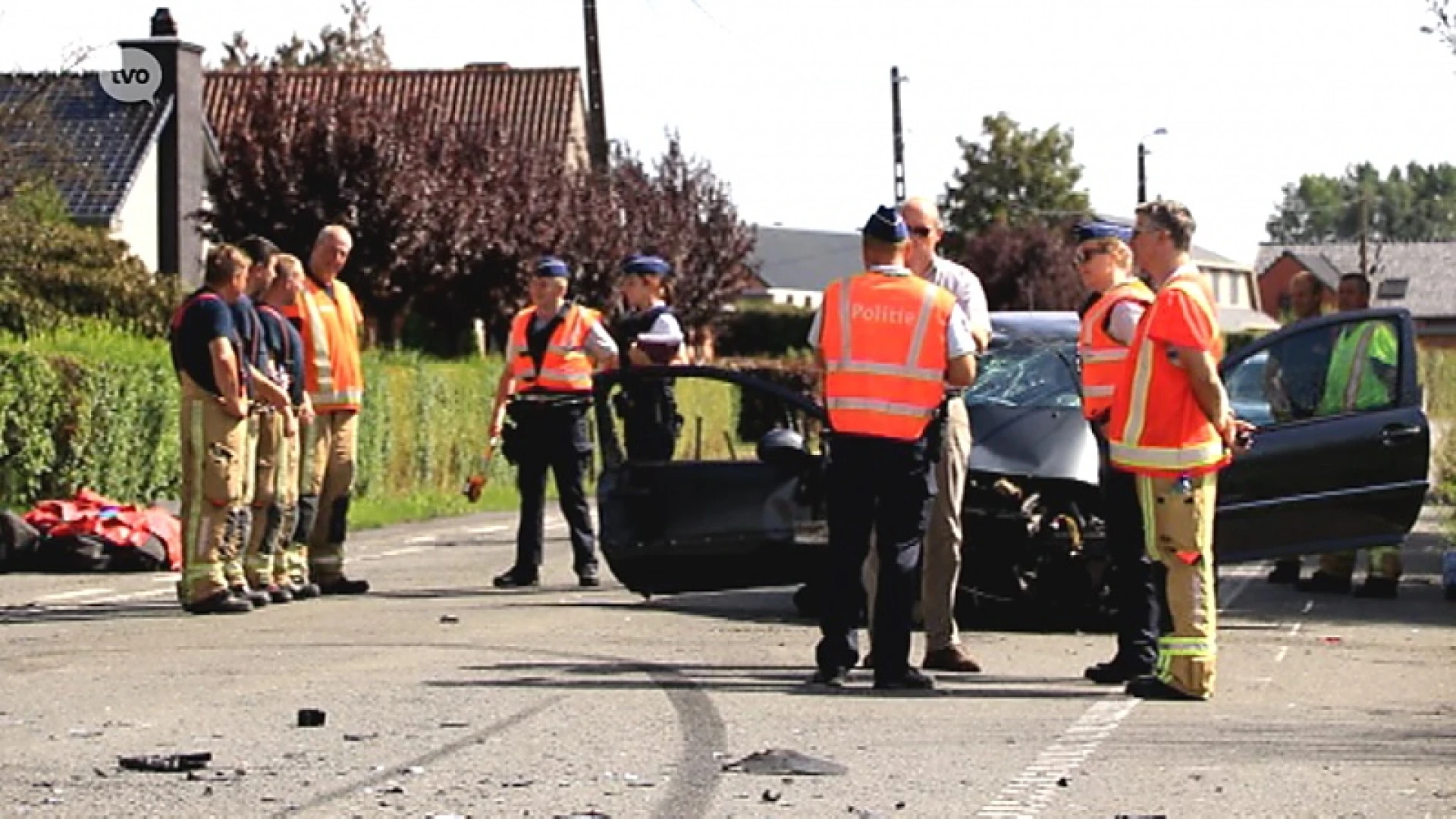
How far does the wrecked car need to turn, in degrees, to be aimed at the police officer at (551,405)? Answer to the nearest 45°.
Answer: approximately 135° to its right

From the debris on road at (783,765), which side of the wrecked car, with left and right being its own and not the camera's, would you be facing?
front

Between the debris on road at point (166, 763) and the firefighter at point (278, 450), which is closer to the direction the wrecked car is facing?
the debris on road

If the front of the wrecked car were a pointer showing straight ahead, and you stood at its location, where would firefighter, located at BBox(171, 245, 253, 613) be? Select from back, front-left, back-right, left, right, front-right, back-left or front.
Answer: right

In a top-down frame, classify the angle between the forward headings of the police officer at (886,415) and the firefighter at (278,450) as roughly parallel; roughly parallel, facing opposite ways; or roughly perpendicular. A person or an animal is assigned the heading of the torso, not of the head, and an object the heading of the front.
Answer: roughly perpendicular

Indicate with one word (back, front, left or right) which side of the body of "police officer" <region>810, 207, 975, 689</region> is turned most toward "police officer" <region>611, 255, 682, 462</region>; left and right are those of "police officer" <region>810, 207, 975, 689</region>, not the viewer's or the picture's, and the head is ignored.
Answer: front

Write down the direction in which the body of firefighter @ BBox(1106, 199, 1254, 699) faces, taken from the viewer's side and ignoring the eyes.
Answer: to the viewer's left

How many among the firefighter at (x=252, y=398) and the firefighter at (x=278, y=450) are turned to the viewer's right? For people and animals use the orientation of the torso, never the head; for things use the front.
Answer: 2

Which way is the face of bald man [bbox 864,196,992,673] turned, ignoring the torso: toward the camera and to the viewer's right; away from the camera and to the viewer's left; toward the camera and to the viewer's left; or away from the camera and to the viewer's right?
toward the camera and to the viewer's left

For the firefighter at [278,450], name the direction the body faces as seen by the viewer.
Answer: to the viewer's right

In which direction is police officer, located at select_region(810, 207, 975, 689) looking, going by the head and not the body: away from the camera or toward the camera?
away from the camera

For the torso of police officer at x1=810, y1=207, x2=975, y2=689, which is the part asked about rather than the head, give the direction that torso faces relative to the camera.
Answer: away from the camera

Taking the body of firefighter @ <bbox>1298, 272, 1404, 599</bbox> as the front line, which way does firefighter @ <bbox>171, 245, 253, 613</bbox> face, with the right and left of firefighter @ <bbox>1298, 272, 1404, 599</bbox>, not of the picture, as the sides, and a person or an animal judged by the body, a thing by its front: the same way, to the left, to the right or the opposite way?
the opposite way

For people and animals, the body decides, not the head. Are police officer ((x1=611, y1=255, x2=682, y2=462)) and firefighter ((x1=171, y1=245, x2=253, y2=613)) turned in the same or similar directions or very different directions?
very different directions
